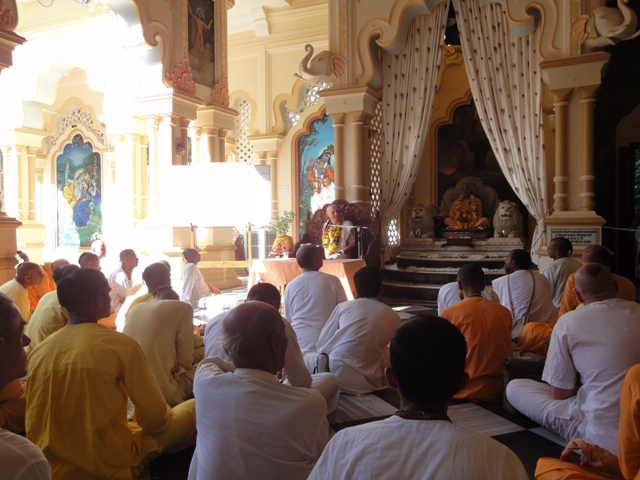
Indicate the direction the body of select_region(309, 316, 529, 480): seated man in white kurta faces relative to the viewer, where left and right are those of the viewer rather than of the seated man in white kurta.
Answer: facing away from the viewer

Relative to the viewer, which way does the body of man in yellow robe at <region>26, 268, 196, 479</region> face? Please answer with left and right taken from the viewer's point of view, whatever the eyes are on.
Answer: facing away from the viewer and to the right of the viewer

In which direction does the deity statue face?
toward the camera

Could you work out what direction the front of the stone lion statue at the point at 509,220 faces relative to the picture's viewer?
facing the viewer

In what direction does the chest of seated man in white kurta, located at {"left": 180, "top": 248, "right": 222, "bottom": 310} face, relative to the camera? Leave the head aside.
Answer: to the viewer's right

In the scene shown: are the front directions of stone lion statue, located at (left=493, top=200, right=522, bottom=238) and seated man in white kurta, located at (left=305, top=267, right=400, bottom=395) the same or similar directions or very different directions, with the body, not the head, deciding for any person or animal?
very different directions

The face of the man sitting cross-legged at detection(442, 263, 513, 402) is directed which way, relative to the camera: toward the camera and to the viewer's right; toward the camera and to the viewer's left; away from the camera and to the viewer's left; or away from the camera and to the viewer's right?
away from the camera and to the viewer's left

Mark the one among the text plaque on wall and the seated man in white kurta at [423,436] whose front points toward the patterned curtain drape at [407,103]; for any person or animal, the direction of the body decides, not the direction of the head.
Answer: the seated man in white kurta

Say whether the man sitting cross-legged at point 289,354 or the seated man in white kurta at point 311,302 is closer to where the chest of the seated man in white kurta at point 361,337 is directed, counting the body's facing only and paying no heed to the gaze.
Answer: the seated man in white kurta

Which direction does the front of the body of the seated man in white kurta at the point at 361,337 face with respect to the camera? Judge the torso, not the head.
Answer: away from the camera

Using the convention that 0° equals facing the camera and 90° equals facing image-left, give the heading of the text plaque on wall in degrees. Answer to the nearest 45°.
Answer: approximately 0°

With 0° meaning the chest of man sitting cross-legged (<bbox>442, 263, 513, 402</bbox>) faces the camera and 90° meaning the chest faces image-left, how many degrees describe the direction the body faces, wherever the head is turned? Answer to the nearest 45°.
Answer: approximately 180°

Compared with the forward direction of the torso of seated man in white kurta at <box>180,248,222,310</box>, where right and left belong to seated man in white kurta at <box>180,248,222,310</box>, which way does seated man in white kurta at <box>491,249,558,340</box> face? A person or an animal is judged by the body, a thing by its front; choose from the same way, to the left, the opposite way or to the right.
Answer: to the left

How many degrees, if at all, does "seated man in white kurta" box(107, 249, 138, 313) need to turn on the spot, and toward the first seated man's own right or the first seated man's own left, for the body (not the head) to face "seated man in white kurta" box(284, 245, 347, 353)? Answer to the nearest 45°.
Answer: approximately 45° to the first seated man's own right

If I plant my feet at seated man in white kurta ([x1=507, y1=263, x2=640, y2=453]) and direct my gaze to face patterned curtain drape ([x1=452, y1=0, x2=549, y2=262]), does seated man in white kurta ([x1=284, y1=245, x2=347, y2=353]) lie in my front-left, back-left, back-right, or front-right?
front-left

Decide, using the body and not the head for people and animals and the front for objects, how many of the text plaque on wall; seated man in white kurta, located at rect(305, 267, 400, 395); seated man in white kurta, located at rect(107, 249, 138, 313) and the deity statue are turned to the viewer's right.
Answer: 1

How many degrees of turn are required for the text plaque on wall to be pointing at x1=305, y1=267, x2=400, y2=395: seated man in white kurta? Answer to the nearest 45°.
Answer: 0° — it already faces them

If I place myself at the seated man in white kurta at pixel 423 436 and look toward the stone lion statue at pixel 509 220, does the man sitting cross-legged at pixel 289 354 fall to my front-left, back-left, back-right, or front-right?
front-left

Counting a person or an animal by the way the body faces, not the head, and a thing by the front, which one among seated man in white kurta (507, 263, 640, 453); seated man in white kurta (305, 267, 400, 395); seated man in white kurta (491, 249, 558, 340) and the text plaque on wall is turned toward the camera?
the text plaque on wall

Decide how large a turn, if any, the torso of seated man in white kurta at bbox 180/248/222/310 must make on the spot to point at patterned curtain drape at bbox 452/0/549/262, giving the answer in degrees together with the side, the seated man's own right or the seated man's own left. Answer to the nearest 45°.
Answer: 0° — they already face it
